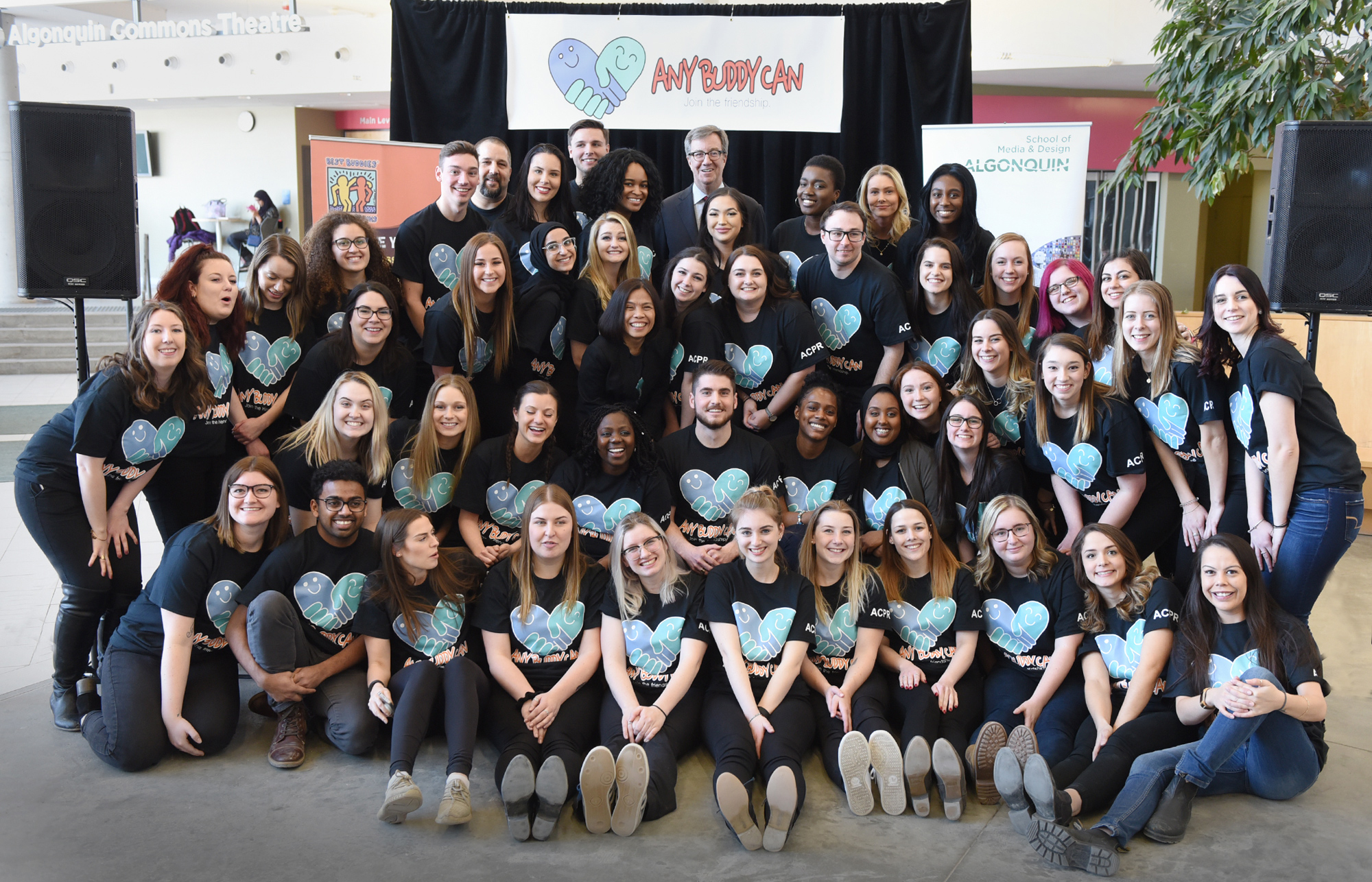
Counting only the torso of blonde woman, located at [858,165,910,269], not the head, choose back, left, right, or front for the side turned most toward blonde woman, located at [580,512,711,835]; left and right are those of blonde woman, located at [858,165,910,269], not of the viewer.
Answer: front

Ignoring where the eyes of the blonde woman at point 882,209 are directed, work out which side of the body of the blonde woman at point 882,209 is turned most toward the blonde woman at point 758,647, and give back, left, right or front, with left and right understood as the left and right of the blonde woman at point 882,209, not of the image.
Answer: front

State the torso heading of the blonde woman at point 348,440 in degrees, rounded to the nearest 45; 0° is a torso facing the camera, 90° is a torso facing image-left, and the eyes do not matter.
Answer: approximately 0°

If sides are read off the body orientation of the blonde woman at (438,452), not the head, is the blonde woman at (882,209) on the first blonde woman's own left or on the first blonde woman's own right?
on the first blonde woman's own left

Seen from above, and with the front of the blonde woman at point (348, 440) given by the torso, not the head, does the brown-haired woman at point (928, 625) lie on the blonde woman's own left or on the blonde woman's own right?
on the blonde woman's own left

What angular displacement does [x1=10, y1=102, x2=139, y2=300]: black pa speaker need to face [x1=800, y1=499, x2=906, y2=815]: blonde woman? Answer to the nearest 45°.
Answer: approximately 45° to its left

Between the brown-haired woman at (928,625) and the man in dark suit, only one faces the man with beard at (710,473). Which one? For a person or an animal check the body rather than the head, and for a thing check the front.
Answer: the man in dark suit

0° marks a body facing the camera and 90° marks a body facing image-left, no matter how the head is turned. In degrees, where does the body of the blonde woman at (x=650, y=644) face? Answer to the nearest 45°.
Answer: approximately 0°

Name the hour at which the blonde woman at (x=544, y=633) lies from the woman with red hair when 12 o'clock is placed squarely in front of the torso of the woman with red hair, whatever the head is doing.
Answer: The blonde woman is roughly at 12 o'clock from the woman with red hair.

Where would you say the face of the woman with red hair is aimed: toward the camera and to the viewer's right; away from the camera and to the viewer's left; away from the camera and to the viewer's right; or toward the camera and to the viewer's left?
toward the camera and to the viewer's right
